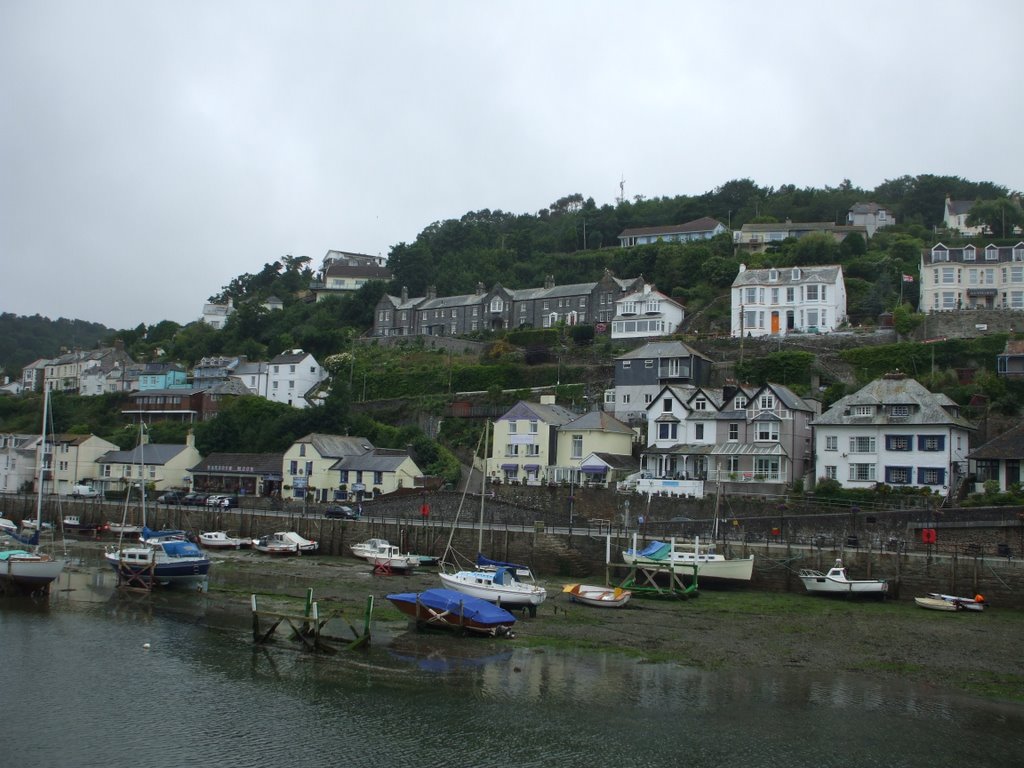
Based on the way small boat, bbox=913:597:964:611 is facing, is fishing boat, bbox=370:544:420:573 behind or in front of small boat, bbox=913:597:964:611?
in front

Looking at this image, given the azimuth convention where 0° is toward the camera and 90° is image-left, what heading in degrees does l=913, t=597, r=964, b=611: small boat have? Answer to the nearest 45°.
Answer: approximately 90°

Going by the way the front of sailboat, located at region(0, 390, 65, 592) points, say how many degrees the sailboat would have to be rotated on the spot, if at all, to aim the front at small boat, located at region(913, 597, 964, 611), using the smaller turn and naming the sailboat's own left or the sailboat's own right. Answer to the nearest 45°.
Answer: approximately 45° to the sailboat's own right

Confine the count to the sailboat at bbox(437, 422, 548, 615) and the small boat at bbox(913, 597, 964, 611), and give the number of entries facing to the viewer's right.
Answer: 0

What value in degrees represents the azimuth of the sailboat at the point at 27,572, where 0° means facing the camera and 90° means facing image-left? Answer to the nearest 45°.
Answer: approximately 270°

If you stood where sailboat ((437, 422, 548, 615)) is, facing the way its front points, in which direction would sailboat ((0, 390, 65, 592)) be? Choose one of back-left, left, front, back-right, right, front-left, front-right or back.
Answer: front-left

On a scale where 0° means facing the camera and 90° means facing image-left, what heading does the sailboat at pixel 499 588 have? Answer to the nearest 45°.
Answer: approximately 135°

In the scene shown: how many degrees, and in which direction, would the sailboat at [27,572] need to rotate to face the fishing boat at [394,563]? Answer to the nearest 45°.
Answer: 0° — it already faces it

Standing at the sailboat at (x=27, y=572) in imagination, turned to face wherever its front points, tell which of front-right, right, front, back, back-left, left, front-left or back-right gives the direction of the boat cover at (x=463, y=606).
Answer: front-right

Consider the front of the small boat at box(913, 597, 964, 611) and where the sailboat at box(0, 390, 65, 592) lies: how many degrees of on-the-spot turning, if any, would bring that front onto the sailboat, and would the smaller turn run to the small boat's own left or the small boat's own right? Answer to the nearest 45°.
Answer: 0° — it already faces it

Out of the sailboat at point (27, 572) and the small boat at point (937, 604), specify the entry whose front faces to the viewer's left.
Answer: the small boat
